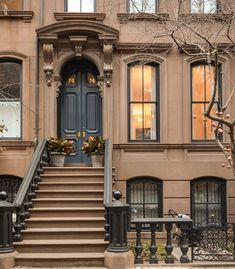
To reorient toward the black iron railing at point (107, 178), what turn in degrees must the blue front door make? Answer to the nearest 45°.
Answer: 0° — it already faces it

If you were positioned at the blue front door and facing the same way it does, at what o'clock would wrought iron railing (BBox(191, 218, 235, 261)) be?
The wrought iron railing is roughly at 11 o'clock from the blue front door.

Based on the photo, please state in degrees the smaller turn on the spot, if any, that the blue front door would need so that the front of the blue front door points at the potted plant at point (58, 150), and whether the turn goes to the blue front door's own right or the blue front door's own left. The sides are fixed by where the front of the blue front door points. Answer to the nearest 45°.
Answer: approximately 45° to the blue front door's own right

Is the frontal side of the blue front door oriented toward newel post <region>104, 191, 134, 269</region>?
yes

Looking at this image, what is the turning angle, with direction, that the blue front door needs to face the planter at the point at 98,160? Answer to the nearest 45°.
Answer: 0° — it already faces it

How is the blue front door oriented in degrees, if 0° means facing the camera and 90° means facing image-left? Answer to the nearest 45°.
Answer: approximately 0°

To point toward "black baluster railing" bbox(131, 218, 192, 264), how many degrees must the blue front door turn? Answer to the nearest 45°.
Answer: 0° — it already faces it
